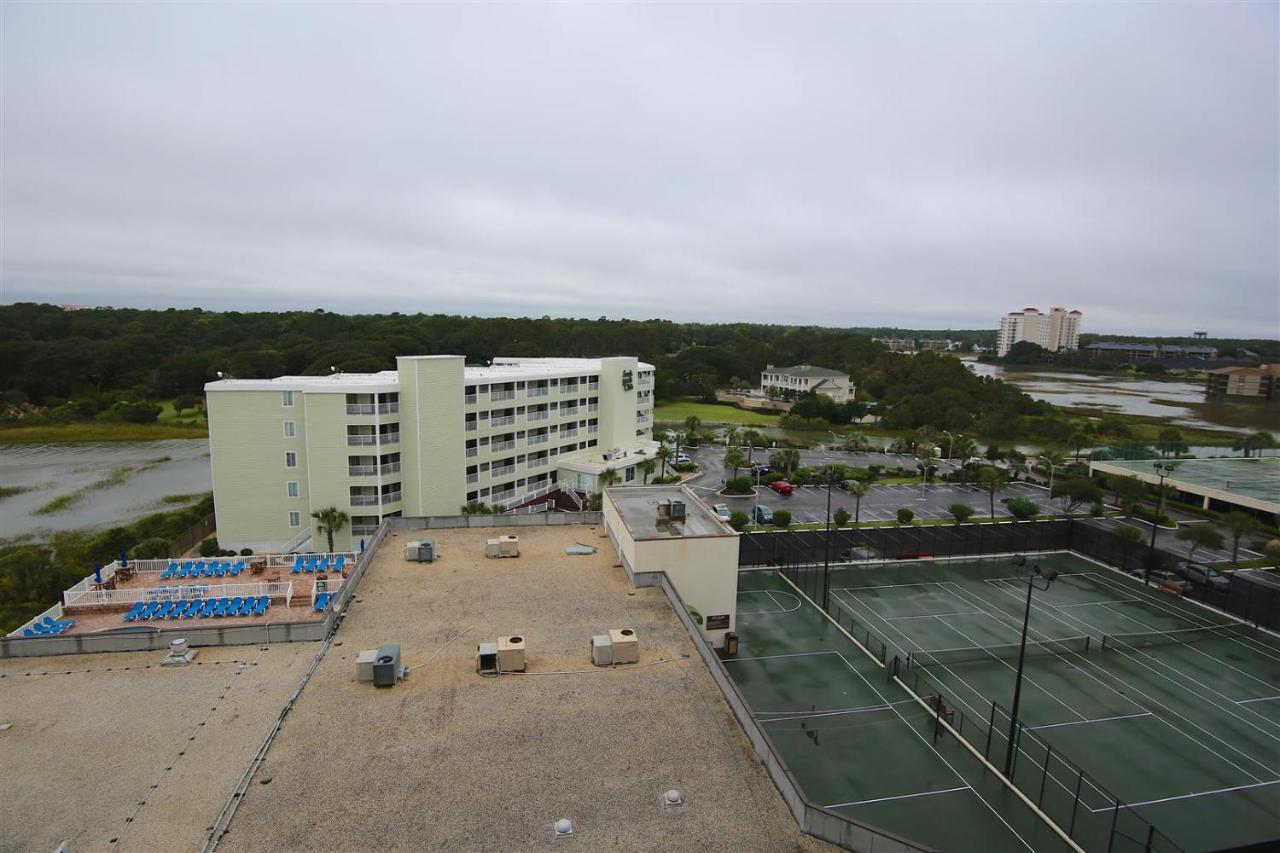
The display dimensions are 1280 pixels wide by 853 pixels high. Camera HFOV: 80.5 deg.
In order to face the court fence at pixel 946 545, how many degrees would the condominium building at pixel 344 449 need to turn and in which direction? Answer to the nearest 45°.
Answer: approximately 45° to its left

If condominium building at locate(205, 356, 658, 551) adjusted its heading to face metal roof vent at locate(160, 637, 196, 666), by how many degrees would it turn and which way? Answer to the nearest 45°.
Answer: approximately 45° to its right

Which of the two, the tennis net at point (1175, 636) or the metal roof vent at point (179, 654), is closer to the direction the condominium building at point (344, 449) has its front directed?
the tennis net

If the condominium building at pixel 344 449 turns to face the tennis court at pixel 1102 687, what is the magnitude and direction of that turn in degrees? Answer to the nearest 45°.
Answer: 0° — it already faces it

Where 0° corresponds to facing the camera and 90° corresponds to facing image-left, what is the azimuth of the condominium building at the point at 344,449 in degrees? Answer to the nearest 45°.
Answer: approximately 315°

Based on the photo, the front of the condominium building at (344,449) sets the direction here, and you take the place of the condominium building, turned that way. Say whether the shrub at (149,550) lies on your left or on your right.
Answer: on your right

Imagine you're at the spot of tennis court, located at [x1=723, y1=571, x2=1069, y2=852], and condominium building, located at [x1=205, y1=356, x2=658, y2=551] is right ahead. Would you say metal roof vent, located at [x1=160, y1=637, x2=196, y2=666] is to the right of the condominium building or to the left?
left
